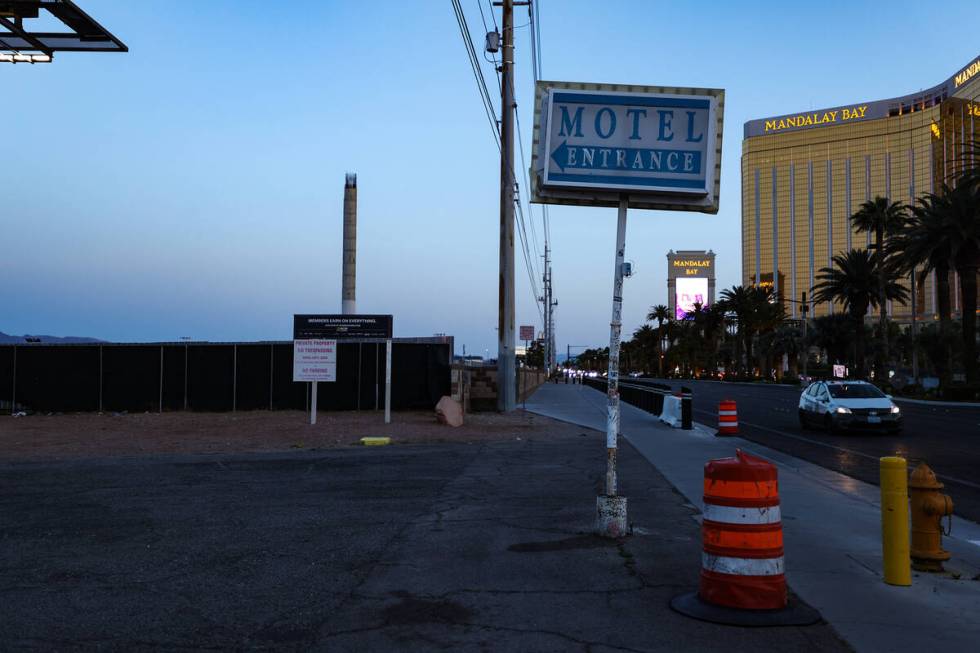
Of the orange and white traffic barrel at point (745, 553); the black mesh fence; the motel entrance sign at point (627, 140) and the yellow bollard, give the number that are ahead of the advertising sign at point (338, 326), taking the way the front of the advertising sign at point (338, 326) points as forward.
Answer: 3

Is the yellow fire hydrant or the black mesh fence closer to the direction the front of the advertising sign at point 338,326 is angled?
the yellow fire hydrant

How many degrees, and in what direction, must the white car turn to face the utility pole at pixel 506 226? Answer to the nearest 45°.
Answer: approximately 135° to its right

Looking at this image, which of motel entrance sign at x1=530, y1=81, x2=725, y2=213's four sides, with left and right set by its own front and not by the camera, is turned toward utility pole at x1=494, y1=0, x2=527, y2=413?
back

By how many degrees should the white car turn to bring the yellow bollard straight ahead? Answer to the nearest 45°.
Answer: approximately 45° to its right
